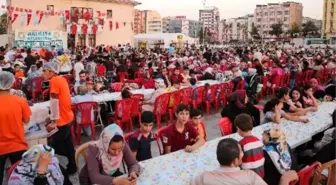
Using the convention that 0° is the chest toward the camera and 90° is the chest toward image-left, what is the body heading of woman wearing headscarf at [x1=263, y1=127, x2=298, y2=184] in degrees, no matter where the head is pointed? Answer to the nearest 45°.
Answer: approximately 135°

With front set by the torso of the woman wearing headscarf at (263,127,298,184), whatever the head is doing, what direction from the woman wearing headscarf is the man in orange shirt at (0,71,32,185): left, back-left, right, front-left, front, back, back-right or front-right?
front-left

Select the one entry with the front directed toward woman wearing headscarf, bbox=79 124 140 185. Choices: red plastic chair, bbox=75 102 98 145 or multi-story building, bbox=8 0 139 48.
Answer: the multi-story building

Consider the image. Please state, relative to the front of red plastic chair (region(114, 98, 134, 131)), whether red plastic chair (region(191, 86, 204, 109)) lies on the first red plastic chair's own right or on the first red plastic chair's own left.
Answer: on the first red plastic chair's own right

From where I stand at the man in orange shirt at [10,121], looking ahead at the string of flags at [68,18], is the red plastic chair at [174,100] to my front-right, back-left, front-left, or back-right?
front-right

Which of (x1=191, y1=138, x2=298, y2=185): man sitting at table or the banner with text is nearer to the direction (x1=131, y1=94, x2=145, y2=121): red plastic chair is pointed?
the banner with text

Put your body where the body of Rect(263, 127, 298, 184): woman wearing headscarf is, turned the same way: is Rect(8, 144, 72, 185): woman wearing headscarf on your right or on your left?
on your left

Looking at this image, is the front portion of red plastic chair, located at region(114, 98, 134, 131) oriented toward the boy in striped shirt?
no

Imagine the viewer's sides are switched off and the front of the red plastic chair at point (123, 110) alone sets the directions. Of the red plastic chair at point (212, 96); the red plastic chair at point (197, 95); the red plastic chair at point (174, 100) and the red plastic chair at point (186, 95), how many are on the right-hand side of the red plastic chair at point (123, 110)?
4

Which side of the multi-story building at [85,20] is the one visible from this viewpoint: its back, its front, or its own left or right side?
front

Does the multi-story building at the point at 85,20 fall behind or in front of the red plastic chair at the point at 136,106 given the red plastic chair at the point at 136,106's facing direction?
in front

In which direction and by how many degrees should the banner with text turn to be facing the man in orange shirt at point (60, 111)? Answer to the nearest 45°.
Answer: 0° — it already faces them

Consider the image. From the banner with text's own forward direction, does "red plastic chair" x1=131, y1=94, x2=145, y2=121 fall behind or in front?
in front
